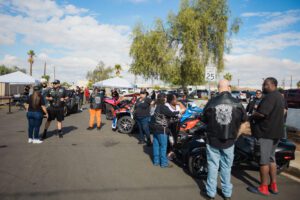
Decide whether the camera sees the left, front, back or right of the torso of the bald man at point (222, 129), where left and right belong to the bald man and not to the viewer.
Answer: back

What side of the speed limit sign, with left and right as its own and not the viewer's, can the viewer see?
front

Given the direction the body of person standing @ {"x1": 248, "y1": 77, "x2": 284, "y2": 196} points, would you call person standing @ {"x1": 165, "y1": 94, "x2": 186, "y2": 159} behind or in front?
in front

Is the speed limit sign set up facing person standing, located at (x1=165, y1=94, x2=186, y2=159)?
yes

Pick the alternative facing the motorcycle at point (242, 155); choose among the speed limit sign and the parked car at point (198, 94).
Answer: the speed limit sign

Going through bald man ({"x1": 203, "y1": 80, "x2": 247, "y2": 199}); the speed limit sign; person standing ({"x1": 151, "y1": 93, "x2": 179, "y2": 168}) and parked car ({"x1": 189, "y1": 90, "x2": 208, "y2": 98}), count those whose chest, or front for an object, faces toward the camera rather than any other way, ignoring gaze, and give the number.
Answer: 1

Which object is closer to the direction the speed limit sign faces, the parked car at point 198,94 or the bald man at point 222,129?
the bald man

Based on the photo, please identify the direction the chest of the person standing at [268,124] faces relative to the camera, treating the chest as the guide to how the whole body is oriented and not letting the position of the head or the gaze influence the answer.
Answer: to the viewer's left

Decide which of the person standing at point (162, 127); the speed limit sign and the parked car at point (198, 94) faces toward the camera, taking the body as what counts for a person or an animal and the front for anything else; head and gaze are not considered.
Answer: the speed limit sign

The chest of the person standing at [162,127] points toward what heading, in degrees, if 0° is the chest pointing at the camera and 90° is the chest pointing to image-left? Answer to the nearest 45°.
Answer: approximately 225°
